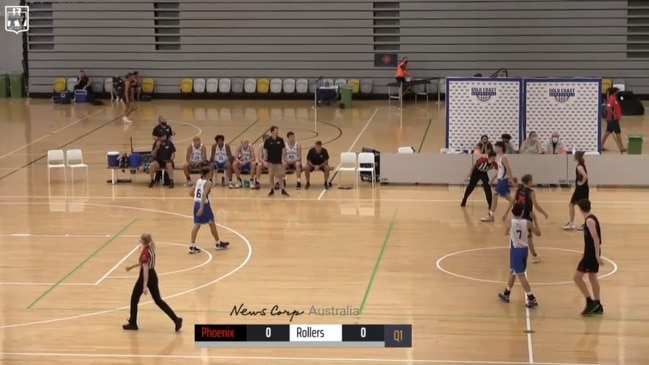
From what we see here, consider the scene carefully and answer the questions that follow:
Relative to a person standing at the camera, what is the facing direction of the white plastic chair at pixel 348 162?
facing the viewer

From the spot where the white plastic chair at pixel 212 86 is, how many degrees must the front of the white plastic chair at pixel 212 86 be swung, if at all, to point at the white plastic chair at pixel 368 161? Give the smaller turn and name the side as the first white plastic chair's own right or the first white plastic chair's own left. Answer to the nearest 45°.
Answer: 0° — it already faces it

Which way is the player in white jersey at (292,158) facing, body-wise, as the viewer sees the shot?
toward the camera

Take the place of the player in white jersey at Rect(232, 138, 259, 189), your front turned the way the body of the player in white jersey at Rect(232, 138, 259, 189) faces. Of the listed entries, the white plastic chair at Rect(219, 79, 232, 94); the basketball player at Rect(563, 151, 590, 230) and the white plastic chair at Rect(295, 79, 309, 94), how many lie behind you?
2

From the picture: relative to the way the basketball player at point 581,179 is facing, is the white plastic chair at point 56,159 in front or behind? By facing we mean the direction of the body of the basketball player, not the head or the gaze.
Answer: in front

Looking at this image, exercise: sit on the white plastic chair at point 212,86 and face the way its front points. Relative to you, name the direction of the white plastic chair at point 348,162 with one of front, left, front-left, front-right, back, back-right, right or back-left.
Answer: front

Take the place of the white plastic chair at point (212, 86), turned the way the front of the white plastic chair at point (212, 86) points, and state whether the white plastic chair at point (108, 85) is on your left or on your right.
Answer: on your right

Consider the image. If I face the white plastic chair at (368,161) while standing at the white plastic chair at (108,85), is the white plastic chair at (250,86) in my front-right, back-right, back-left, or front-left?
front-left

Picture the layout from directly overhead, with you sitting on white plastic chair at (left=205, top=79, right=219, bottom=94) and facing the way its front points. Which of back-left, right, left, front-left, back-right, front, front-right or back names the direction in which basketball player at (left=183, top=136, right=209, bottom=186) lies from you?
front

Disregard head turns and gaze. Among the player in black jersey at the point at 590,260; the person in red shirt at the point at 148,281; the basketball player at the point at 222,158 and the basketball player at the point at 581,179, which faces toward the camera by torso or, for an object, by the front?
the basketball player at the point at 222,158

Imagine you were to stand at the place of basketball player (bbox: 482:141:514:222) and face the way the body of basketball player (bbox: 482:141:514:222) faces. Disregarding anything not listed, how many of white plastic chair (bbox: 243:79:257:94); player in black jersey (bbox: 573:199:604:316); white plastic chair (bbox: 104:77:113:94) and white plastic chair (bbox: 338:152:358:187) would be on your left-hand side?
1

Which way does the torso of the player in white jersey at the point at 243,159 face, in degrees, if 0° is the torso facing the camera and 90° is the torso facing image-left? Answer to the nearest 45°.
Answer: approximately 0°

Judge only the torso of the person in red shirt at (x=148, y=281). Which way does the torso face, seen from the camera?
to the viewer's left
